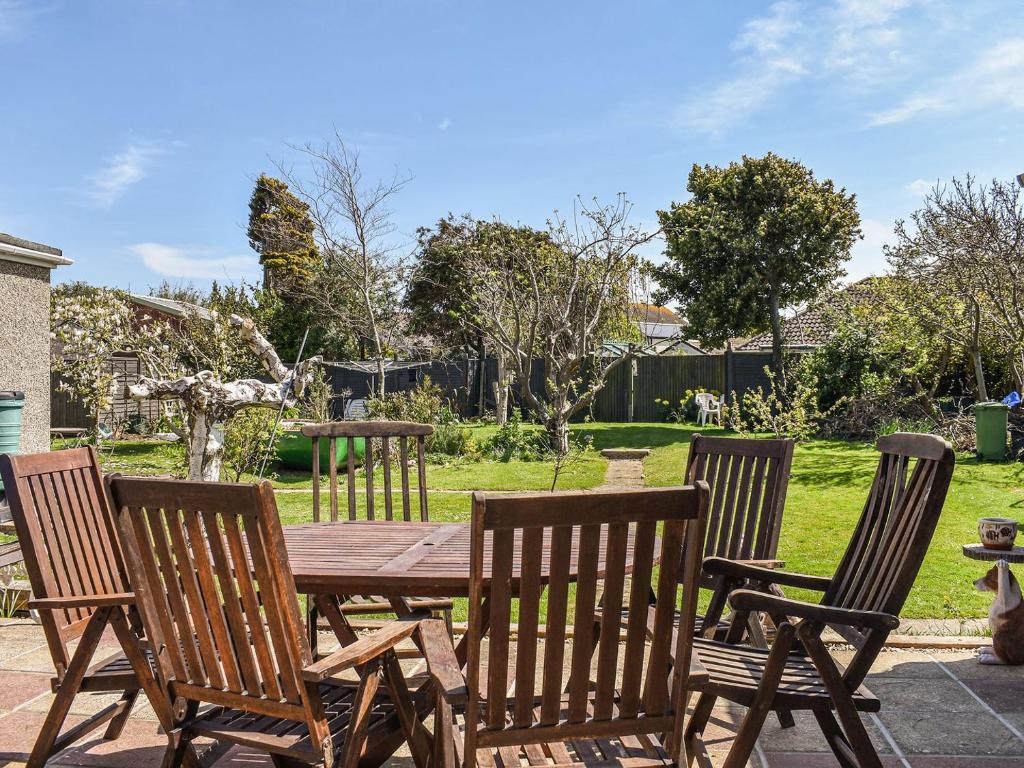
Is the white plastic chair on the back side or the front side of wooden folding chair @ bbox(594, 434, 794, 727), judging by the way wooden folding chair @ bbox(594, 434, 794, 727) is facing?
on the back side

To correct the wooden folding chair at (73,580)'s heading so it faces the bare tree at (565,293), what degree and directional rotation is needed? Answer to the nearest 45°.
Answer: approximately 90° to its left

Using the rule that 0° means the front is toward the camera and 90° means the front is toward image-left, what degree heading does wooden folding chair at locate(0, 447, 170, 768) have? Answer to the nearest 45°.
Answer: approximately 315°

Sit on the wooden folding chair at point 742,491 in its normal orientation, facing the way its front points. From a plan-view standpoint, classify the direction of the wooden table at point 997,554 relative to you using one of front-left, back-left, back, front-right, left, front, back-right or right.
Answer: back-left

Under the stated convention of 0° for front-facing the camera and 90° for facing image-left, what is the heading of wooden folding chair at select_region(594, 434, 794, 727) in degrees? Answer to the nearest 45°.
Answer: approximately 45°

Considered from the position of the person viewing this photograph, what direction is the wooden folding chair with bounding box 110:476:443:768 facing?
facing away from the viewer and to the right of the viewer

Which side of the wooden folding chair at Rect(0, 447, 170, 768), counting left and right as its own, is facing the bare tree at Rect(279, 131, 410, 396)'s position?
left

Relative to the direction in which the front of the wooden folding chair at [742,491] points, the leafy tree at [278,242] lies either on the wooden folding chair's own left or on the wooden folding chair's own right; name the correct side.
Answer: on the wooden folding chair's own right

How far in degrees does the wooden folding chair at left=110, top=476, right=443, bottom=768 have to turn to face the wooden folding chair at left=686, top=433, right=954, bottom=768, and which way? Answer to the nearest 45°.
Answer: approximately 45° to its right

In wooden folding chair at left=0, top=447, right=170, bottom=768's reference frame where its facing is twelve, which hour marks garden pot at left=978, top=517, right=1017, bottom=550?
The garden pot is roughly at 11 o'clock from the wooden folding chair.

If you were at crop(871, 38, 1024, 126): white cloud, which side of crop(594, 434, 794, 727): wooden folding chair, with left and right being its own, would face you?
back

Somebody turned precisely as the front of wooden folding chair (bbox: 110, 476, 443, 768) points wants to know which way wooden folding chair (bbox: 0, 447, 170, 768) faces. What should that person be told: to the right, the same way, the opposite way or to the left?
to the right

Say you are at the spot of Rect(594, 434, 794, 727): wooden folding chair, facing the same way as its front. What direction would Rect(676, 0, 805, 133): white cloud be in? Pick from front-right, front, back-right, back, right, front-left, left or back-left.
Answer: back-right
